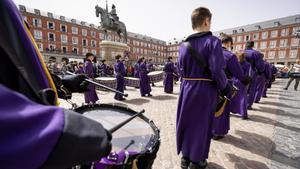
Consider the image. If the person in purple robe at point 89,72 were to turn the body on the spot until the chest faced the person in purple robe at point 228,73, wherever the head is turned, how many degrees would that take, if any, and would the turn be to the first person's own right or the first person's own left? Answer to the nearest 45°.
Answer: approximately 45° to the first person's own right

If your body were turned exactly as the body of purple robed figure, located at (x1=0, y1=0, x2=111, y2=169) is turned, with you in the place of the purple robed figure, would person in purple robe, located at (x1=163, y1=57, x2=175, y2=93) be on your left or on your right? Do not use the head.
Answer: on your left

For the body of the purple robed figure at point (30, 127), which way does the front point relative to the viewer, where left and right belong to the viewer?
facing to the right of the viewer

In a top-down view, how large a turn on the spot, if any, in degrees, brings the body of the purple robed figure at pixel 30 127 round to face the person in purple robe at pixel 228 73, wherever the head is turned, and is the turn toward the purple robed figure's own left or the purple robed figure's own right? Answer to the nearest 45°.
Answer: approximately 45° to the purple robed figure's own left

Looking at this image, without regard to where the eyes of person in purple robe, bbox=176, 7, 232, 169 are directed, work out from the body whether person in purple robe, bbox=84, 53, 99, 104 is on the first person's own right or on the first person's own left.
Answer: on the first person's own left

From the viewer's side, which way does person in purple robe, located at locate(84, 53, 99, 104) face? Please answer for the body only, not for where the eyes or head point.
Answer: to the viewer's right
